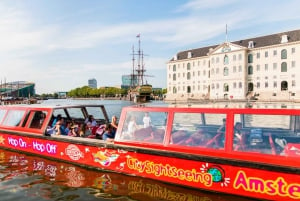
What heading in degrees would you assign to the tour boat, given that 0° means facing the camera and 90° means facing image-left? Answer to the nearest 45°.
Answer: approximately 135°
